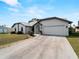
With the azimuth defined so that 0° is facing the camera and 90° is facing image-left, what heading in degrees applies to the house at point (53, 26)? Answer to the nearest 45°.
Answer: approximately 0°

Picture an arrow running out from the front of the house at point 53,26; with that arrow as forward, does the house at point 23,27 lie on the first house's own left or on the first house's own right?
on the first house's own right
